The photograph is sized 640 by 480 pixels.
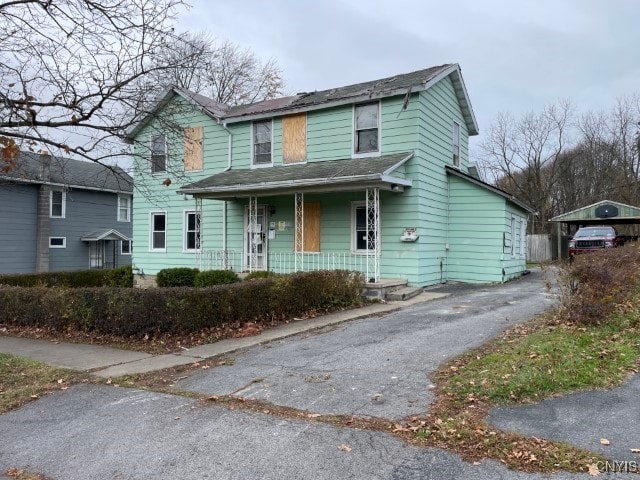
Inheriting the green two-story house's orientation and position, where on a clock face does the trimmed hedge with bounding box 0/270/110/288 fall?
The trimmed hedge is roughly at 2 o'clock from the green two-story house.

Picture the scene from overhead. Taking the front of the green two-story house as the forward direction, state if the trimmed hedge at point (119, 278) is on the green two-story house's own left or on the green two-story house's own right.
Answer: on the green two-story house's own right

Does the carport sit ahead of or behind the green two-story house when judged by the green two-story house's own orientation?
behind

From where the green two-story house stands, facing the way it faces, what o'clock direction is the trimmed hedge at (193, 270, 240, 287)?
The trimmed hedge is roughly at 1 o'clock from the green two-story house.

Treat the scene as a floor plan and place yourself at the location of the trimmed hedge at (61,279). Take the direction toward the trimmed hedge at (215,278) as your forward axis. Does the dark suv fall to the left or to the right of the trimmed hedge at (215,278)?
left

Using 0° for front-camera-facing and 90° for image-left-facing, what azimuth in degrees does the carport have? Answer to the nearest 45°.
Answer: approximately 0°

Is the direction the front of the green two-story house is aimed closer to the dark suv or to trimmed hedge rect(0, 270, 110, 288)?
the trimmed hedge

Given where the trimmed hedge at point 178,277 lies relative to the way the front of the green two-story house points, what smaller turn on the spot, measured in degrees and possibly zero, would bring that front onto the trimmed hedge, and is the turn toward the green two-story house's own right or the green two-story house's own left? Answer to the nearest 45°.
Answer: approximately 45° to the green two-story house's own right
